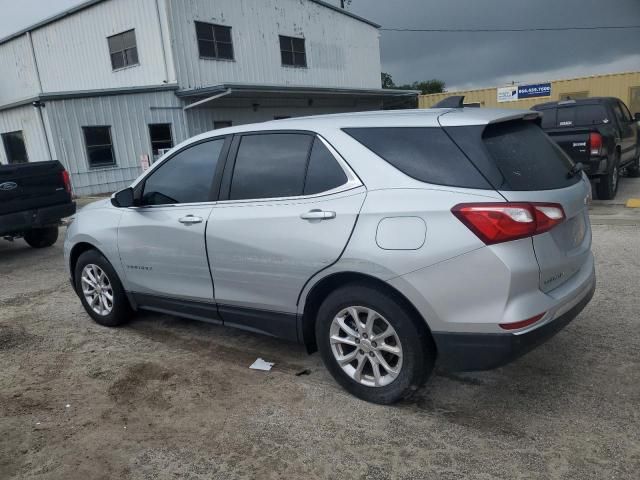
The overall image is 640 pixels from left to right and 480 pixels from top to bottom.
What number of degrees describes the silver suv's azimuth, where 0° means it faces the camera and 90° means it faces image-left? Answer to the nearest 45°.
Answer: approximately 135°

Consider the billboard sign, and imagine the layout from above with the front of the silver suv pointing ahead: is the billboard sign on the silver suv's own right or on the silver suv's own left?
on the silver suv's own right

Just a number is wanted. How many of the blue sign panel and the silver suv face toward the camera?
1

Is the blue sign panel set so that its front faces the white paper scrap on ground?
yes

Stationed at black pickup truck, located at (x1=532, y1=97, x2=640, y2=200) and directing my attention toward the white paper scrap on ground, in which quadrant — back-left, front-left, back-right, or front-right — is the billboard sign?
back-right

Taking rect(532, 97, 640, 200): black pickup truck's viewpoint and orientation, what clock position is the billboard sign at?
The billboard sign is roughly at 10 o'clock from the black pickup truck.

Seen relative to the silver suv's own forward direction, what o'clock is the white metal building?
The white metal building is roughly at 1 o'clock from the silver suv.

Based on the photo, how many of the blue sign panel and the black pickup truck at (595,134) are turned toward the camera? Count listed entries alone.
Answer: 1

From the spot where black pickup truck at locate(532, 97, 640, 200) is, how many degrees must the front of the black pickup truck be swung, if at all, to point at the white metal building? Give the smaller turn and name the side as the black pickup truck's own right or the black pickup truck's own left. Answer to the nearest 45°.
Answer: approximately 135° to the black pickup truck's own left

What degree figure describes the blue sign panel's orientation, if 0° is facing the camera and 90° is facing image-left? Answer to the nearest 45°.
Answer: approximately 0°

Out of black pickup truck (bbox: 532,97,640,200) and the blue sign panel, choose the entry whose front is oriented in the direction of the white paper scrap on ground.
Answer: the blue sign panel

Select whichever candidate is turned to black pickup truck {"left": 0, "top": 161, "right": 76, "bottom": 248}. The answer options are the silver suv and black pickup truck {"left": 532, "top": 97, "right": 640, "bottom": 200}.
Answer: the silver suv

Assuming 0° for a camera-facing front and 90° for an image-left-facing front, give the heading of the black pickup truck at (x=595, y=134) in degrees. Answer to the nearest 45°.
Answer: approximately 225°

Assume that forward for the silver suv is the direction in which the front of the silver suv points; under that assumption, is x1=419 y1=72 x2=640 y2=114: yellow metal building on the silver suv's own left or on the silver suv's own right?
on the silver suv's own right

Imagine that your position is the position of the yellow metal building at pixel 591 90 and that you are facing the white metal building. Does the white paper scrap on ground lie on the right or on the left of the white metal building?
left
